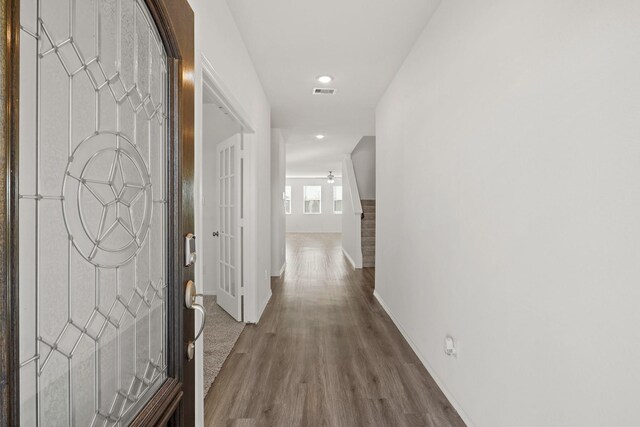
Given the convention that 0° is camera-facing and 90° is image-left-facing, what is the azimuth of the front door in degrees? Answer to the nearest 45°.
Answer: approximately 315°

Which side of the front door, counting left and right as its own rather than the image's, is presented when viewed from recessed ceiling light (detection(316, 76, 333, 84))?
left

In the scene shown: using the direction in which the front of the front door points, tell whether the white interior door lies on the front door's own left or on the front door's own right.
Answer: on the front door's own left

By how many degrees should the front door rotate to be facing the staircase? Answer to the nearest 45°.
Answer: approximately 90° to its left

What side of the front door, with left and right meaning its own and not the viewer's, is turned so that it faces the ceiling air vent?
left
